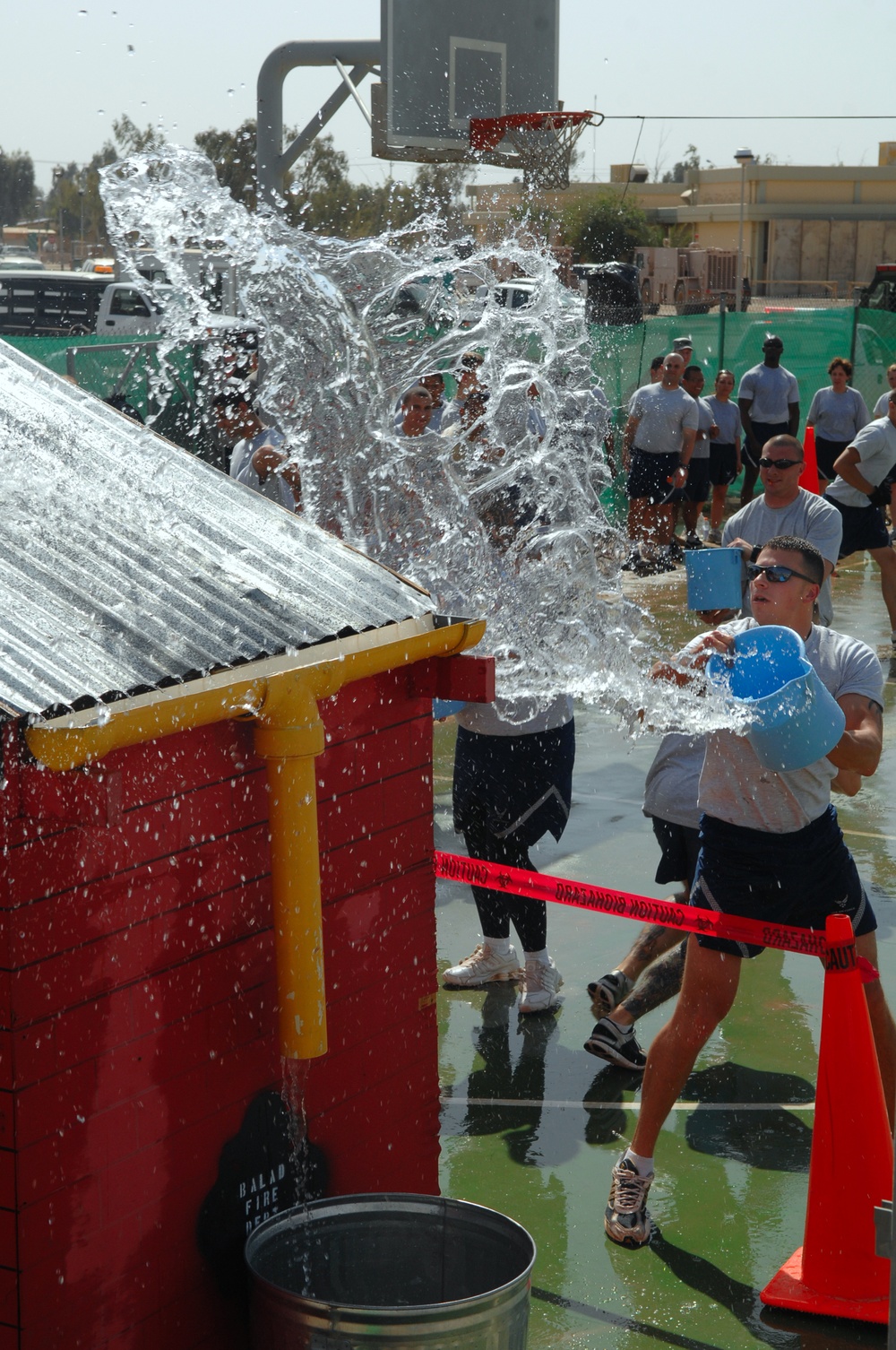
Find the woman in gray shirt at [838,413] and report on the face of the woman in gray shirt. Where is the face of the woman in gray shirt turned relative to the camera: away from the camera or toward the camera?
toward the camera

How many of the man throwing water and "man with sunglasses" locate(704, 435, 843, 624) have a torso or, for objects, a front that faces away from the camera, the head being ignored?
0

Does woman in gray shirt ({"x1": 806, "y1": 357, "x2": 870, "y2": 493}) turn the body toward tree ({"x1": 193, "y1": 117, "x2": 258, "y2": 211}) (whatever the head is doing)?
no

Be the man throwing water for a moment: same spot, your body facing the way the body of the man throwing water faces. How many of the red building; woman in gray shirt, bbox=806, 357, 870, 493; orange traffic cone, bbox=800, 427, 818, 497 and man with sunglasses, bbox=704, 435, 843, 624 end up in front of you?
1

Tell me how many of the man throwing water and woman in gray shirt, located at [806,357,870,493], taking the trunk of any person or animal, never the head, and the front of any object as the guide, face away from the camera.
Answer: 0

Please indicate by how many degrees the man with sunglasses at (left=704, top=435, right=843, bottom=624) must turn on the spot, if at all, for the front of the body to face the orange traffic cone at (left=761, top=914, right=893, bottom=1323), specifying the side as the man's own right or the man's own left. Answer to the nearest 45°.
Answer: approximately 45° to the man's own left

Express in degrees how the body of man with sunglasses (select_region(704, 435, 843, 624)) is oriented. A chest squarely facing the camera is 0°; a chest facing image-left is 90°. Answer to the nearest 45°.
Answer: approximately 45°

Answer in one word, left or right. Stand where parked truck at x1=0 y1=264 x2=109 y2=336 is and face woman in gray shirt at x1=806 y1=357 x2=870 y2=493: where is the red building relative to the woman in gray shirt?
right

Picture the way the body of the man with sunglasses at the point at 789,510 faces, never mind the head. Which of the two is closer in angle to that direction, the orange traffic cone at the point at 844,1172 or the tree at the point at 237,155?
the orange traffic cone

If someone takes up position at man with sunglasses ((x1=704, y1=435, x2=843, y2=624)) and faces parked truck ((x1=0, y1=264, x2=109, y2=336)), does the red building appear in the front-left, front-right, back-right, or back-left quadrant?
back-left

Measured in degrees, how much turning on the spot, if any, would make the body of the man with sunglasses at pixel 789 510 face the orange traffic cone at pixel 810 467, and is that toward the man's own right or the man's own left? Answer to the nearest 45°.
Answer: approximately 135° to the man's own right

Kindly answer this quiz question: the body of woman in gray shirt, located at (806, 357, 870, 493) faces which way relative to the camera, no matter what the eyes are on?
toward the camera

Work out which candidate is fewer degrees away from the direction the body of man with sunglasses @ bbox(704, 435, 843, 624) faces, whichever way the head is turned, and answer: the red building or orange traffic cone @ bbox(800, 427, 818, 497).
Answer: the red building

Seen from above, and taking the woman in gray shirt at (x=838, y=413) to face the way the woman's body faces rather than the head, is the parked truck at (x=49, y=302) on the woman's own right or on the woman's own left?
on the woman's own right

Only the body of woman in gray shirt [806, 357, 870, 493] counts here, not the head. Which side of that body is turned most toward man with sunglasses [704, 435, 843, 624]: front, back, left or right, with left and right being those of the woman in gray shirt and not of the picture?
front

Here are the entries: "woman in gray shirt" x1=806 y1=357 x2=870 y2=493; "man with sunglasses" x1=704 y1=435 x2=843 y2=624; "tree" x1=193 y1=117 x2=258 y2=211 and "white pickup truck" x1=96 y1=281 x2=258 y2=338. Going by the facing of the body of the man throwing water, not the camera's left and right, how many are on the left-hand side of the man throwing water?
0

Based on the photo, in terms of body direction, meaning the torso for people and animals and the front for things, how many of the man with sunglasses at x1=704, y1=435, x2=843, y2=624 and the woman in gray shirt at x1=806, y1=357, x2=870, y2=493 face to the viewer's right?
0

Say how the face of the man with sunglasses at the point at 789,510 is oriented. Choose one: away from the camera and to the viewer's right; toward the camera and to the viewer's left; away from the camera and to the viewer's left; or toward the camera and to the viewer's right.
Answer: toward the camera and to the viewer's left
